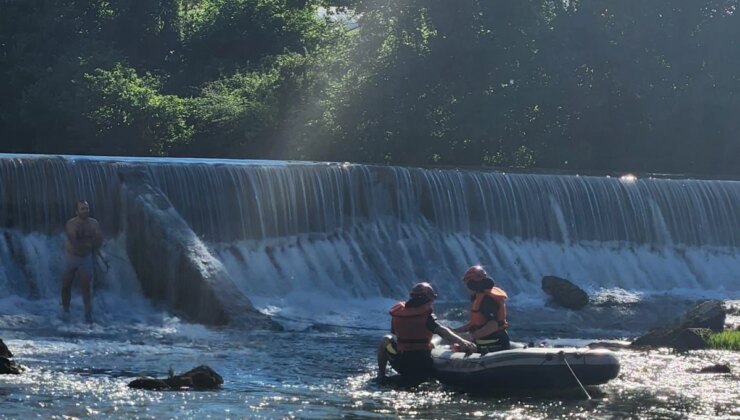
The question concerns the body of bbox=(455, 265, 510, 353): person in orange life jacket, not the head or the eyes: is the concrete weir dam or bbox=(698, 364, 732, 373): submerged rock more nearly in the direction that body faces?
the concrete weir dam

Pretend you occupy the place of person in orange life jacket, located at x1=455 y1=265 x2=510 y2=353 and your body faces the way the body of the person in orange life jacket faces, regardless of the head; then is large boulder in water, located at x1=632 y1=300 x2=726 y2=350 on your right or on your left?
on your right

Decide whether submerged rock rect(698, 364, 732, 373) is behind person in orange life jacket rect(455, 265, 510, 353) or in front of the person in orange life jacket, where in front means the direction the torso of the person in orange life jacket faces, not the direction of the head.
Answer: behind

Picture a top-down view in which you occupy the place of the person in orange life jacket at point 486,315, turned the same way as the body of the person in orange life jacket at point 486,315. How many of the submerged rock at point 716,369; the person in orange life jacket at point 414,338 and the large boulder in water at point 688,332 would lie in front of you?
1

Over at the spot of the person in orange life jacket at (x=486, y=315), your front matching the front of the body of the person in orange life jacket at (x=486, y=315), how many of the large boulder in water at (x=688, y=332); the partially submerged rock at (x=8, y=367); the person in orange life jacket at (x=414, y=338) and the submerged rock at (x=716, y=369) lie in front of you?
2

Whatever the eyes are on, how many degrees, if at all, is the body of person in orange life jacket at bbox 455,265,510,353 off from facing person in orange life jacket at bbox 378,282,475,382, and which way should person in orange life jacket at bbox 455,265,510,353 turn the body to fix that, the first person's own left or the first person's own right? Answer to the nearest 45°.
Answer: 0° — they already face them

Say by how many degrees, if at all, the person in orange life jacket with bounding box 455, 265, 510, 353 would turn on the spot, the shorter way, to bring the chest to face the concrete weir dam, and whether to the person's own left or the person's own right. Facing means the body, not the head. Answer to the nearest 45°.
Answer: approximately 90° to the person's own right

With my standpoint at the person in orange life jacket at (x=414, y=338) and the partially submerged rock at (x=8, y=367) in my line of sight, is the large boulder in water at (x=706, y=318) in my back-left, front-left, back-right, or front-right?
back-right

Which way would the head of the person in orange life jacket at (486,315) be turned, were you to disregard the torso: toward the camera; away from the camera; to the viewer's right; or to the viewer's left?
to the viewer's left

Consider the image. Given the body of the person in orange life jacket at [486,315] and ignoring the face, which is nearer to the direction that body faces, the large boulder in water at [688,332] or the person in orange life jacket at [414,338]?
the person in orange life jacket

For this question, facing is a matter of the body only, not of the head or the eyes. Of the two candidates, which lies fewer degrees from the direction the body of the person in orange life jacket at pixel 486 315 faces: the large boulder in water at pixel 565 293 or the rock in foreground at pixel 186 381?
the rock in foreground

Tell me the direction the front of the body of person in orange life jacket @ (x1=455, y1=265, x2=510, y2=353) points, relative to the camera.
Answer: to the viewer's left
